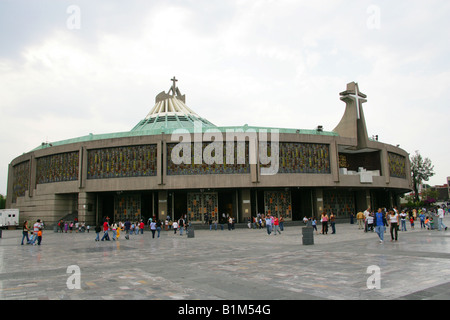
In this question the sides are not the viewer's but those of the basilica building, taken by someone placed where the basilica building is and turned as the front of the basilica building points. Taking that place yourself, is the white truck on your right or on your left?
on your right

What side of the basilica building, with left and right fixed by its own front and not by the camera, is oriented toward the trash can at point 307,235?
front

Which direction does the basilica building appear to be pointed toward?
toward the camera

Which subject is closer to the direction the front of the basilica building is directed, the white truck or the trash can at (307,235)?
the trash can

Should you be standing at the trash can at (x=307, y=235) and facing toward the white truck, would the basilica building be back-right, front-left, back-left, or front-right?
front-right
